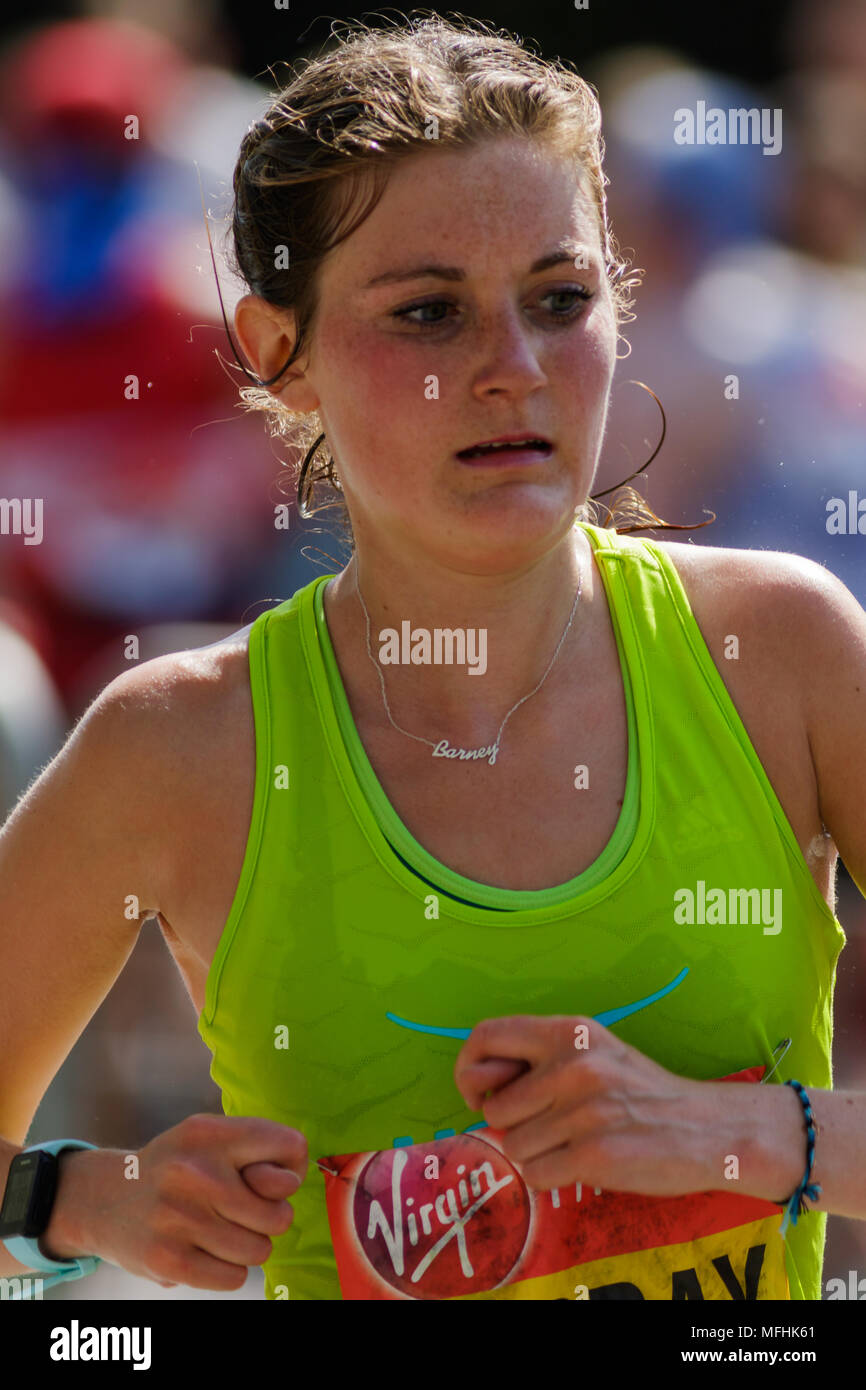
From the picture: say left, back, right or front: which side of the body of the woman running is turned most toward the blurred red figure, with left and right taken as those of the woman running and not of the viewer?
back

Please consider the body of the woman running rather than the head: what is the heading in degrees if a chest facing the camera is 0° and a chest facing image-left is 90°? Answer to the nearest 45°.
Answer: approximately 0°

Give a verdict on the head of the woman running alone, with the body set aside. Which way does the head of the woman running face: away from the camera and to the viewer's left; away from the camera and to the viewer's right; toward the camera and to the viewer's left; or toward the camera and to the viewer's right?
toward the camera and to the viewer's right
